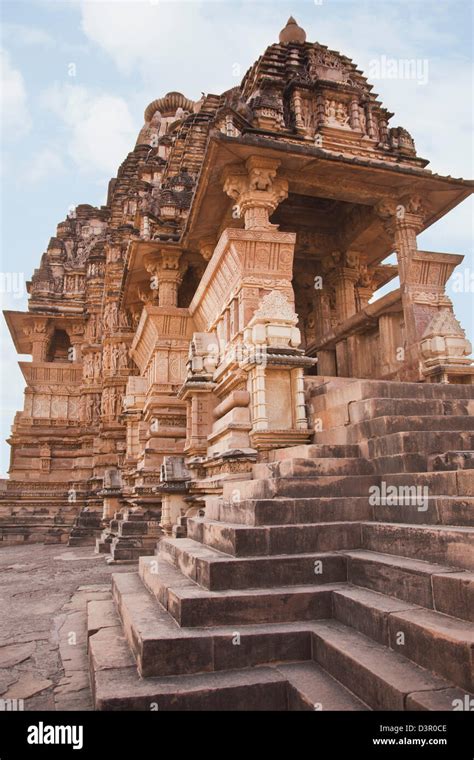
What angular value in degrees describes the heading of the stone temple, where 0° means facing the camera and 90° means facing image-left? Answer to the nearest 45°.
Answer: approximately 315°
